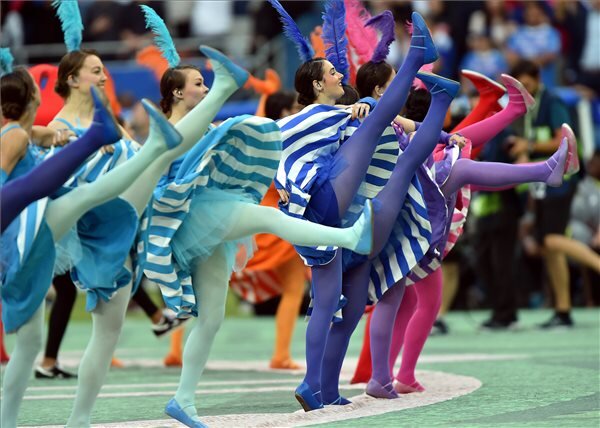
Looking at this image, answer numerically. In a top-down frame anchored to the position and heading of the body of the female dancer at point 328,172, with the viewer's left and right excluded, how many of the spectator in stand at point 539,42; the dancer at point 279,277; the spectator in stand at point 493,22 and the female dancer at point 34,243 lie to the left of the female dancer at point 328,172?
3

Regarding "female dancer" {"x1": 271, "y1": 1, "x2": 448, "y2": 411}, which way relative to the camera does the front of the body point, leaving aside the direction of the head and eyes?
to the viewer's right

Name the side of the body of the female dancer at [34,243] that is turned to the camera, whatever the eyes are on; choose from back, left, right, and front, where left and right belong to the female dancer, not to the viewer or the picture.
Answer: right

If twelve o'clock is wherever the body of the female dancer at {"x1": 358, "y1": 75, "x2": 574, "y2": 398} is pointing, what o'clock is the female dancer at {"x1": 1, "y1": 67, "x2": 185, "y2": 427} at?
the female dancer at {"x1": 1, "y1": 67, "x2": 185, "y2": 427} is roughly at 4 o'clock from the female dancer at {"x1": 358, "y1": 75, "x2": 574, "y2": 398}.

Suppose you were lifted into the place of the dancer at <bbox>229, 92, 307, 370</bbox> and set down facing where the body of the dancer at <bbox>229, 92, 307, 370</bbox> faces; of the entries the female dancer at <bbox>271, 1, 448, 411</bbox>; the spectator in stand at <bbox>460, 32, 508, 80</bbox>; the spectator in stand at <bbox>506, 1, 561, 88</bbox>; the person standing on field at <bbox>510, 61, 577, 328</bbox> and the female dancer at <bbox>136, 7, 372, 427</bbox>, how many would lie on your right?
2

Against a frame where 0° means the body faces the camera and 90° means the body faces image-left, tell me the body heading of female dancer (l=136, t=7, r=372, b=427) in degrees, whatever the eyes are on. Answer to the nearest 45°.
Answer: approximately 270°
